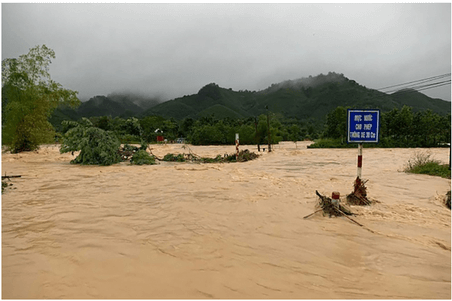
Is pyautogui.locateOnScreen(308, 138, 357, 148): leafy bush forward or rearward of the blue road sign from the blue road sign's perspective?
rearward

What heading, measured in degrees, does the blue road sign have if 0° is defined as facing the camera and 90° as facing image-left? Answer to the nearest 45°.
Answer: approximately 0°
